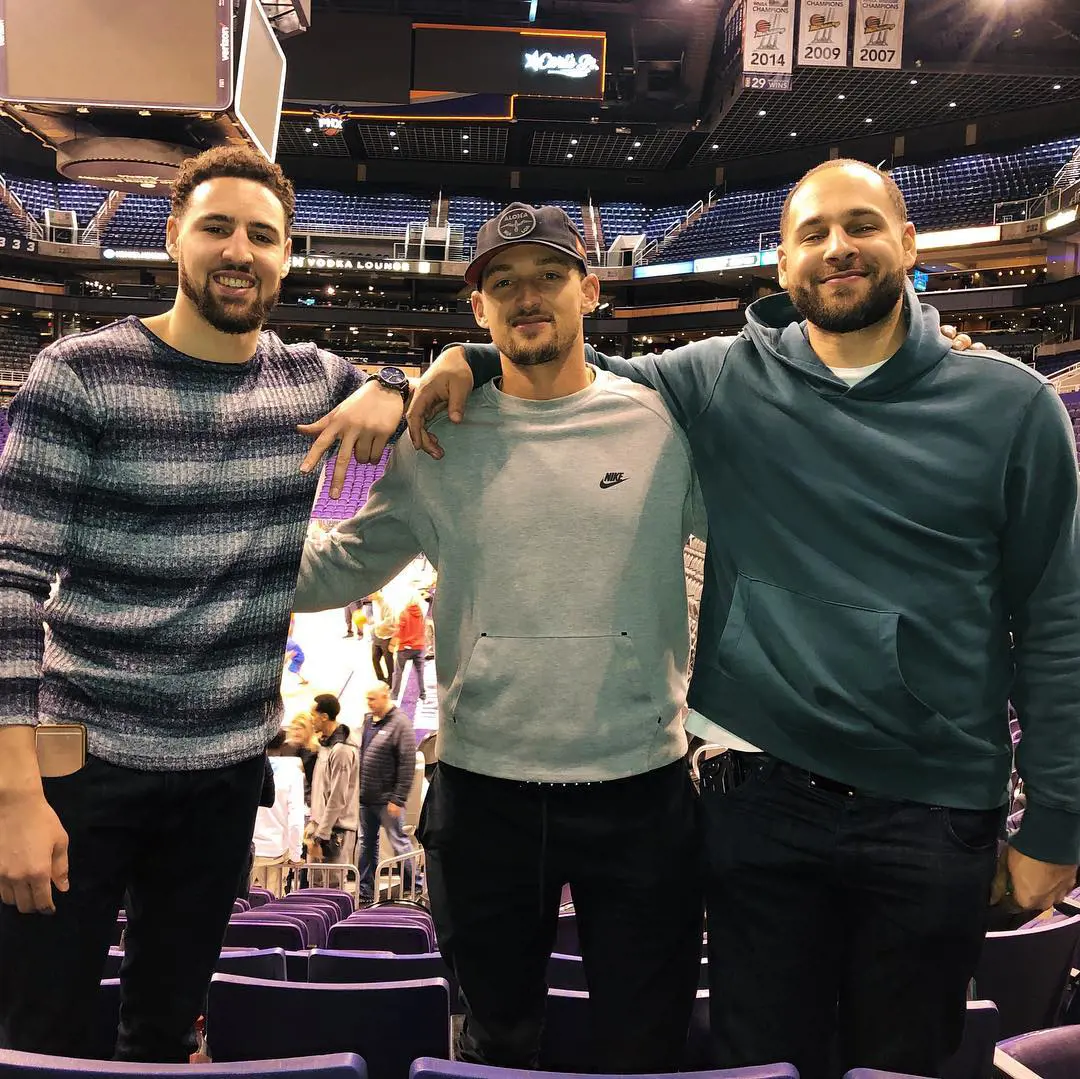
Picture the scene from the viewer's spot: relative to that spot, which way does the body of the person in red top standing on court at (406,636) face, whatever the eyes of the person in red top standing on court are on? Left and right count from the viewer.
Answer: facing away from the viewer

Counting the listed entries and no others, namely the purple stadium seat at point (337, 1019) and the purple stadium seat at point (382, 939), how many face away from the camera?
2

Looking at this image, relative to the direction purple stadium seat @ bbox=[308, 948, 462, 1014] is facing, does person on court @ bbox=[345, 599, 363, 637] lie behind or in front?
in front

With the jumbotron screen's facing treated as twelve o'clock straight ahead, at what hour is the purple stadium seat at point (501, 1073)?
The purple stadium seat is roughly at 12 o'clock from the jumbotron screen.

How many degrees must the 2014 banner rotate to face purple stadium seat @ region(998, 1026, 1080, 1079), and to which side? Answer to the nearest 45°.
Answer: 0° — it already faces it

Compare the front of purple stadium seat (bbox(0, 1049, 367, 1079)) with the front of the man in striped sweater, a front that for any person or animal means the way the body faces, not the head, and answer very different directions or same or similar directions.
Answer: very different directions

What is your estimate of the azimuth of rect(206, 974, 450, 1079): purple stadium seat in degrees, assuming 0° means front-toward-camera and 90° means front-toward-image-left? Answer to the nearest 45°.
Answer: approximately 180°

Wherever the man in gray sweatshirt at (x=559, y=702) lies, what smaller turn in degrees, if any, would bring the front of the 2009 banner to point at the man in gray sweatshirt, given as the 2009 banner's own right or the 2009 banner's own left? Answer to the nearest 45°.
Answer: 0° — it already faces them

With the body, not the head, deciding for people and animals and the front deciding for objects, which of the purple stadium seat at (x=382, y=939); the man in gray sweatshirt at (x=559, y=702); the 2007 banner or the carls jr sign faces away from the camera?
the purple stadium seat

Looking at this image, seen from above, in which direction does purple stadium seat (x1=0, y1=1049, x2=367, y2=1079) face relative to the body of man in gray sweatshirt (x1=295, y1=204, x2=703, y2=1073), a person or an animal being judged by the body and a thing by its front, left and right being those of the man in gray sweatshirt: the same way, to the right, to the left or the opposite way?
the opposite way
